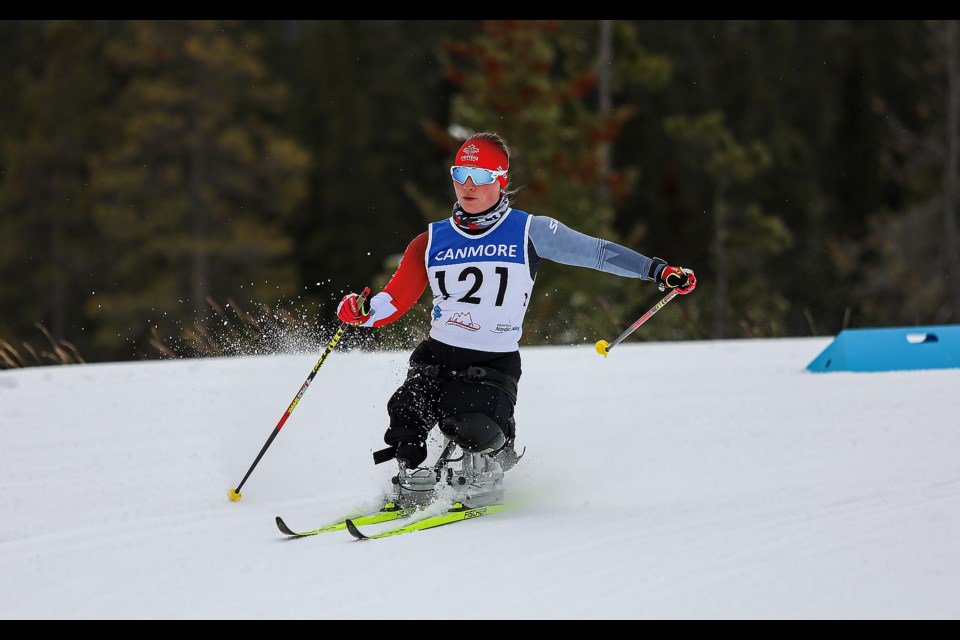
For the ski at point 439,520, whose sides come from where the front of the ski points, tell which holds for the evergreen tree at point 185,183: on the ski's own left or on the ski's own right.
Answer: on the ski's own right

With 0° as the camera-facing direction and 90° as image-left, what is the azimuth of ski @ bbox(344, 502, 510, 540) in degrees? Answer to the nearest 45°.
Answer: approximately 45°

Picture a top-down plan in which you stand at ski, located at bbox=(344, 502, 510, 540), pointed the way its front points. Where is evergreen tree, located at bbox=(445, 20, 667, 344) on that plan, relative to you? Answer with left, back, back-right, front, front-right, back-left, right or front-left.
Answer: back-right

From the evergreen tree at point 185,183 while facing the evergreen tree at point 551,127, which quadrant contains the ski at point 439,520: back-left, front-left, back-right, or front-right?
front-right

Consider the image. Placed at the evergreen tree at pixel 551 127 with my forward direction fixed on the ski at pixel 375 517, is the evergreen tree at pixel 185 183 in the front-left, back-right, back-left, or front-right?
back-right
